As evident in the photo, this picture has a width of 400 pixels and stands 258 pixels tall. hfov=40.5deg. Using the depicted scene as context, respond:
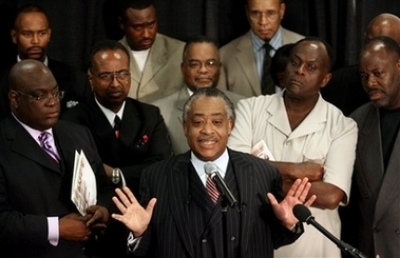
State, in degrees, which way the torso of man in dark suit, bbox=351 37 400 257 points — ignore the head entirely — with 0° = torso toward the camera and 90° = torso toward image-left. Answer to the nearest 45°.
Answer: approximately 45°

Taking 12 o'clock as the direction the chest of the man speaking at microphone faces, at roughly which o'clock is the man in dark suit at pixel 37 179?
The man in dark suit is roughly at 3 o'clock from the man speaking at microphone.

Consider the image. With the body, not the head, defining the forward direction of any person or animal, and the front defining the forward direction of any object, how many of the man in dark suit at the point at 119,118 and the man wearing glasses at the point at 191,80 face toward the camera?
2

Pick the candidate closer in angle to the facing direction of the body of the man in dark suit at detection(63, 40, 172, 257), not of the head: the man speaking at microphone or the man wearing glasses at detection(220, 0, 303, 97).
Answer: the man speaking at microphone

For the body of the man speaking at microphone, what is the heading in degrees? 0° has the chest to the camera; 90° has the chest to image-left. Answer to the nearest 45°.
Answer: approximately 0°
